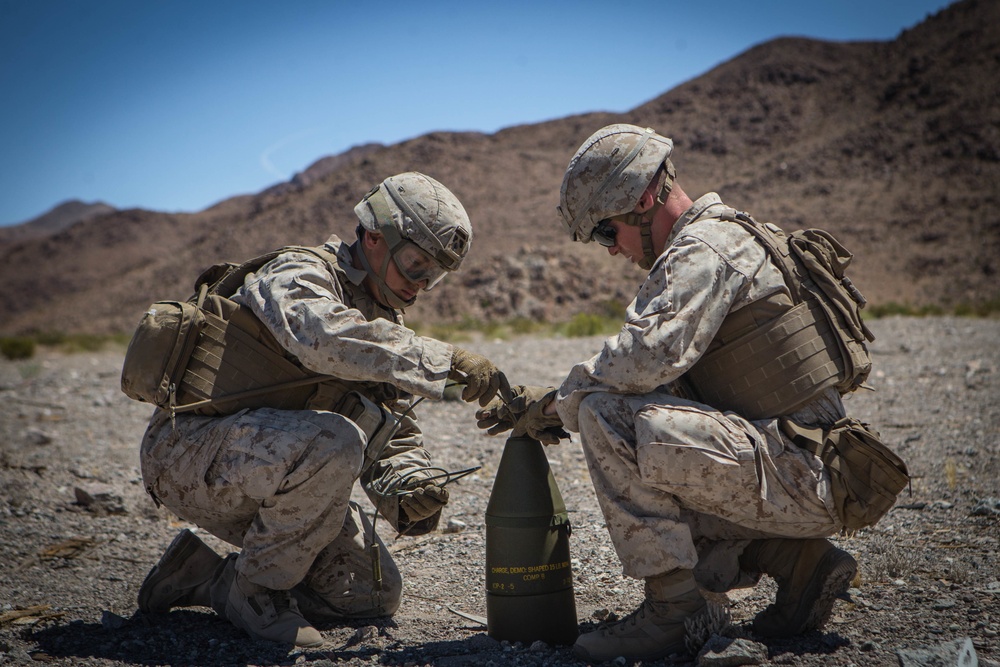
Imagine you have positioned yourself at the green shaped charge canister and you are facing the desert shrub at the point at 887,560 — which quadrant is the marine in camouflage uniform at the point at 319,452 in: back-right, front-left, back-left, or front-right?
back-left

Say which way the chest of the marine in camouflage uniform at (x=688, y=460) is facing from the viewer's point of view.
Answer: to the viewer's left

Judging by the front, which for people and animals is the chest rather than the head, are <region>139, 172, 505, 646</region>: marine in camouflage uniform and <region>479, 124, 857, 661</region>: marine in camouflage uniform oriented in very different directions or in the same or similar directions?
very different directions

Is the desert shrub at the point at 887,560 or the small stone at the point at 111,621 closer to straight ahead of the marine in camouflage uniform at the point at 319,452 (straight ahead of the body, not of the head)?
the desert shrub

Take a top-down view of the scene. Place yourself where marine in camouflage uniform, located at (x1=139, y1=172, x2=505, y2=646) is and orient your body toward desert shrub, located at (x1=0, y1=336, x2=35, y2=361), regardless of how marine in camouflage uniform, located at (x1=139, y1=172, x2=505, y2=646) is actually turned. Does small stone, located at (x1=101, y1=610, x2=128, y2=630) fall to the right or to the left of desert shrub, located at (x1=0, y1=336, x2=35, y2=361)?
left

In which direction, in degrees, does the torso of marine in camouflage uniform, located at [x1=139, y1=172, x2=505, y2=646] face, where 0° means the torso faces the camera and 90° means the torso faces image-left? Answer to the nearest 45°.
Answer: approximately 270°

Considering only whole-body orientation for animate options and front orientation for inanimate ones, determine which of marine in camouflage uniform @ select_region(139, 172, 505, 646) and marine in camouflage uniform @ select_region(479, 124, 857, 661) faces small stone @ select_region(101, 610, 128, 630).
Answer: marine in camouflage uniform @ select_region(479, 124, 857, 661)

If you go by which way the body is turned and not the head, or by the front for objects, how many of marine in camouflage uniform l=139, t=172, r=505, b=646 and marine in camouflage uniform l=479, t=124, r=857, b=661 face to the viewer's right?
1

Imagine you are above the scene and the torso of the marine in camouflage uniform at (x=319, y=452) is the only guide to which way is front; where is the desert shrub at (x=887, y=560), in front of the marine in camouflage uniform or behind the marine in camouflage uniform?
in front

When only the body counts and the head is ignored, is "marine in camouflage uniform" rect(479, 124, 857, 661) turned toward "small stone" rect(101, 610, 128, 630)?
yes

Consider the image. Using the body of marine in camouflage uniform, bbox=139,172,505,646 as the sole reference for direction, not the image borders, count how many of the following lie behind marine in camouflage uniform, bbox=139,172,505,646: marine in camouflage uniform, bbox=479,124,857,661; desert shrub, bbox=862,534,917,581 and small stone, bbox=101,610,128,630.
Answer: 1

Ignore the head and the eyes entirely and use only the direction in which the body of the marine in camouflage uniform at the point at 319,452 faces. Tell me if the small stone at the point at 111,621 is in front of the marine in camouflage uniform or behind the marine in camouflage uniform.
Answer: behind

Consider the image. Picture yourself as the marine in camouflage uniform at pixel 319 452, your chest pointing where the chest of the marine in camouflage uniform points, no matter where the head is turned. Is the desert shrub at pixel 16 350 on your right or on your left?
on your left

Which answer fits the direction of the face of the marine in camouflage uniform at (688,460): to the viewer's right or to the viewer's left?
to the viewer's left
